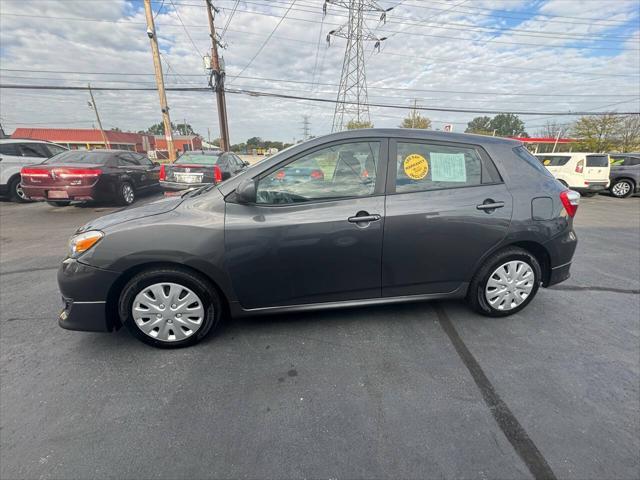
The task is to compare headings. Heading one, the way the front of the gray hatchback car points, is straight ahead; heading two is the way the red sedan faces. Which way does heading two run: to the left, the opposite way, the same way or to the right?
to the right

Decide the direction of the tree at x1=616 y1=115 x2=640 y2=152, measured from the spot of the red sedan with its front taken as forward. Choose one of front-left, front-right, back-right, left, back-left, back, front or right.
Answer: front-right

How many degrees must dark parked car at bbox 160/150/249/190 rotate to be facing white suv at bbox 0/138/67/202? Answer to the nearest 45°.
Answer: approximately 90° to its left

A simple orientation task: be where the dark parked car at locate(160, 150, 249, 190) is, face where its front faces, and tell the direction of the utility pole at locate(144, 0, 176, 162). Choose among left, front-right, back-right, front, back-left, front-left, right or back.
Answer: front-left

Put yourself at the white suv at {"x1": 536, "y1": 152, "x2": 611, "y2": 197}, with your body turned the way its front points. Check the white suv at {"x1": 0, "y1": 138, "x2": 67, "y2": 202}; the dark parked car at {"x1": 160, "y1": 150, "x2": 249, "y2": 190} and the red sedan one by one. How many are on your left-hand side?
3

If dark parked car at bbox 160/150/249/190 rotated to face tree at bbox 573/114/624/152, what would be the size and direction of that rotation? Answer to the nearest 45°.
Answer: approximately 45° to its right

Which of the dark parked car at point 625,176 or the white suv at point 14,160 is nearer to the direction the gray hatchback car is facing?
the white suv

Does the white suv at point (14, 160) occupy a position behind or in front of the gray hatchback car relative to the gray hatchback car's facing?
in front

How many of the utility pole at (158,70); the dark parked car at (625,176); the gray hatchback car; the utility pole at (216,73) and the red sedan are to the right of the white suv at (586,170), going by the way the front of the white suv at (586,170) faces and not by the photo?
1

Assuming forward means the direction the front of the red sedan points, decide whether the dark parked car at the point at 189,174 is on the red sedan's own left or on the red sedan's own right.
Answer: on the red sedan's own right

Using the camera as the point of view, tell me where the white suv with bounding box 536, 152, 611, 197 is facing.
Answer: facing away from the viewer and to the left of the viewer

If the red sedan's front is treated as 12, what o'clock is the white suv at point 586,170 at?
The white suv is roughly at 2 o'clock from the red sedan.

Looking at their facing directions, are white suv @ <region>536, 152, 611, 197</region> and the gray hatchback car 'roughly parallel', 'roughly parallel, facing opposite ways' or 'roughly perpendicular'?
roughly perpendicular

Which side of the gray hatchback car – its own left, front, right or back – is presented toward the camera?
left

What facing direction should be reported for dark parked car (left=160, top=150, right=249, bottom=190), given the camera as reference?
facing away from the viewer and to the right of the viewer

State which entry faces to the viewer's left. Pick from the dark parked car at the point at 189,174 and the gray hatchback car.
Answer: the gray hatchback car

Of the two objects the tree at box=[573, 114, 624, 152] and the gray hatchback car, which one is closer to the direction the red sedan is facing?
the tree

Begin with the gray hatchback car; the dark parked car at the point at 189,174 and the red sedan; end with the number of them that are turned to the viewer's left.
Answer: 1
